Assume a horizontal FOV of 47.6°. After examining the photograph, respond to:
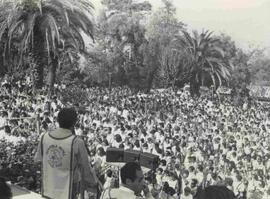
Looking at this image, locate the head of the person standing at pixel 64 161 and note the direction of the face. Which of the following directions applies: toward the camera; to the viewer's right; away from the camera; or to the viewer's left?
away from the camera
